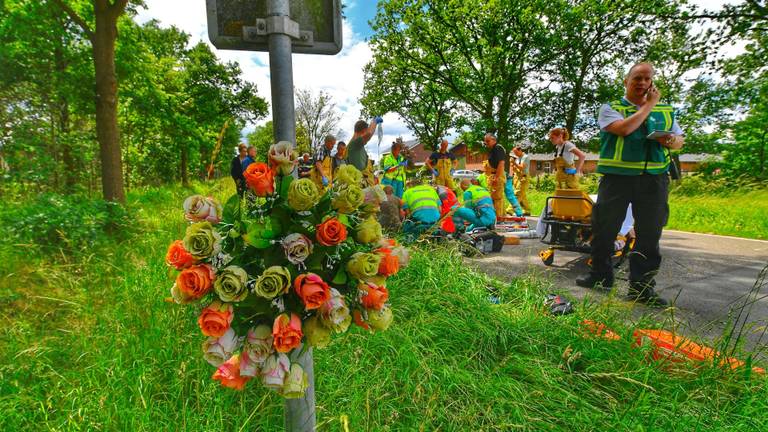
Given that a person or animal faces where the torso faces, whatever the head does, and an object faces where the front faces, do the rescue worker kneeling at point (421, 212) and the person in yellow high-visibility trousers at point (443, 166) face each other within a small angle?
yes

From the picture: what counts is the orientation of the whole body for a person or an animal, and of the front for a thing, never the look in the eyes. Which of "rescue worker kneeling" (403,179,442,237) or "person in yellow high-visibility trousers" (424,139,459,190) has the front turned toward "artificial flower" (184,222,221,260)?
the person in yellow high-visibility trousers

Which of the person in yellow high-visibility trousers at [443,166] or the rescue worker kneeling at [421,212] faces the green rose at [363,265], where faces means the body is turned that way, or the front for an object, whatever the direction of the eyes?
the person in yellow high-visibility trousers

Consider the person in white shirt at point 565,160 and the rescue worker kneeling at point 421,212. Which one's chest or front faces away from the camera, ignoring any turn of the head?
the rescue worker kneeling

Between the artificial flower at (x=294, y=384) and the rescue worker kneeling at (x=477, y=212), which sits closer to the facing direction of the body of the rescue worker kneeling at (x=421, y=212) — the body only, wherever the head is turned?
the rescue worker kneeling

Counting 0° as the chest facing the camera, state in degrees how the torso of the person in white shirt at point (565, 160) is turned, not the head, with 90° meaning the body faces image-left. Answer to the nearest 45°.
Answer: approximately 45°

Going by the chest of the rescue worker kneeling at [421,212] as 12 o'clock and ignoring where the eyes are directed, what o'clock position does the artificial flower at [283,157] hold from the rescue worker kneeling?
The artificial flower is roughly at 6 o'clock from the rescue worker kneeling.

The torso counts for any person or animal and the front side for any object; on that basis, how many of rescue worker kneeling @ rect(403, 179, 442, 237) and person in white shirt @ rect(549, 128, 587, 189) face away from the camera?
1

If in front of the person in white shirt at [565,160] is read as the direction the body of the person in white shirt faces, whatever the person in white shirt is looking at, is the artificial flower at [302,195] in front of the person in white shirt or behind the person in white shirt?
in front

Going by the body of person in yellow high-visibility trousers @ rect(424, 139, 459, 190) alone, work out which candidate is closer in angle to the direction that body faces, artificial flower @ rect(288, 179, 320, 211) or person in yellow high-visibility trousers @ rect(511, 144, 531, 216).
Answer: the artificial flower

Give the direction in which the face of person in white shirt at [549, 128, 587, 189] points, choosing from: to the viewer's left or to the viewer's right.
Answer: to the viewer's left

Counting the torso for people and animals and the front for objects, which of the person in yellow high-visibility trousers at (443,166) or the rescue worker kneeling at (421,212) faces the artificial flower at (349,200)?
the person in yellow high-visibility trousers

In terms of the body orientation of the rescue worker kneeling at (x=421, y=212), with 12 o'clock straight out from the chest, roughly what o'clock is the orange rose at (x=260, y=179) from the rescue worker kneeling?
The orange rose is roughly at 6 o'clock from the rescue worker kneeling.

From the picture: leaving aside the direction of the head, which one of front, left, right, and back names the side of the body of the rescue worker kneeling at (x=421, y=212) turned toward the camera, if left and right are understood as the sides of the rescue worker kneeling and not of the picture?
back

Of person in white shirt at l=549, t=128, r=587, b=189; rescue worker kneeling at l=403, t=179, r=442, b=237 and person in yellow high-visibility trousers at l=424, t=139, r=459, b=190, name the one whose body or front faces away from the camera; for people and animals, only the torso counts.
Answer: the rescue worker kneeling

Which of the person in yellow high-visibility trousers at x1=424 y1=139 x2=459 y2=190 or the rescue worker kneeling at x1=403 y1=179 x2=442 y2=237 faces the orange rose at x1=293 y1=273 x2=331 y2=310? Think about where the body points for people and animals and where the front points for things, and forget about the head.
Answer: the person in yellow high-visibility trousers
